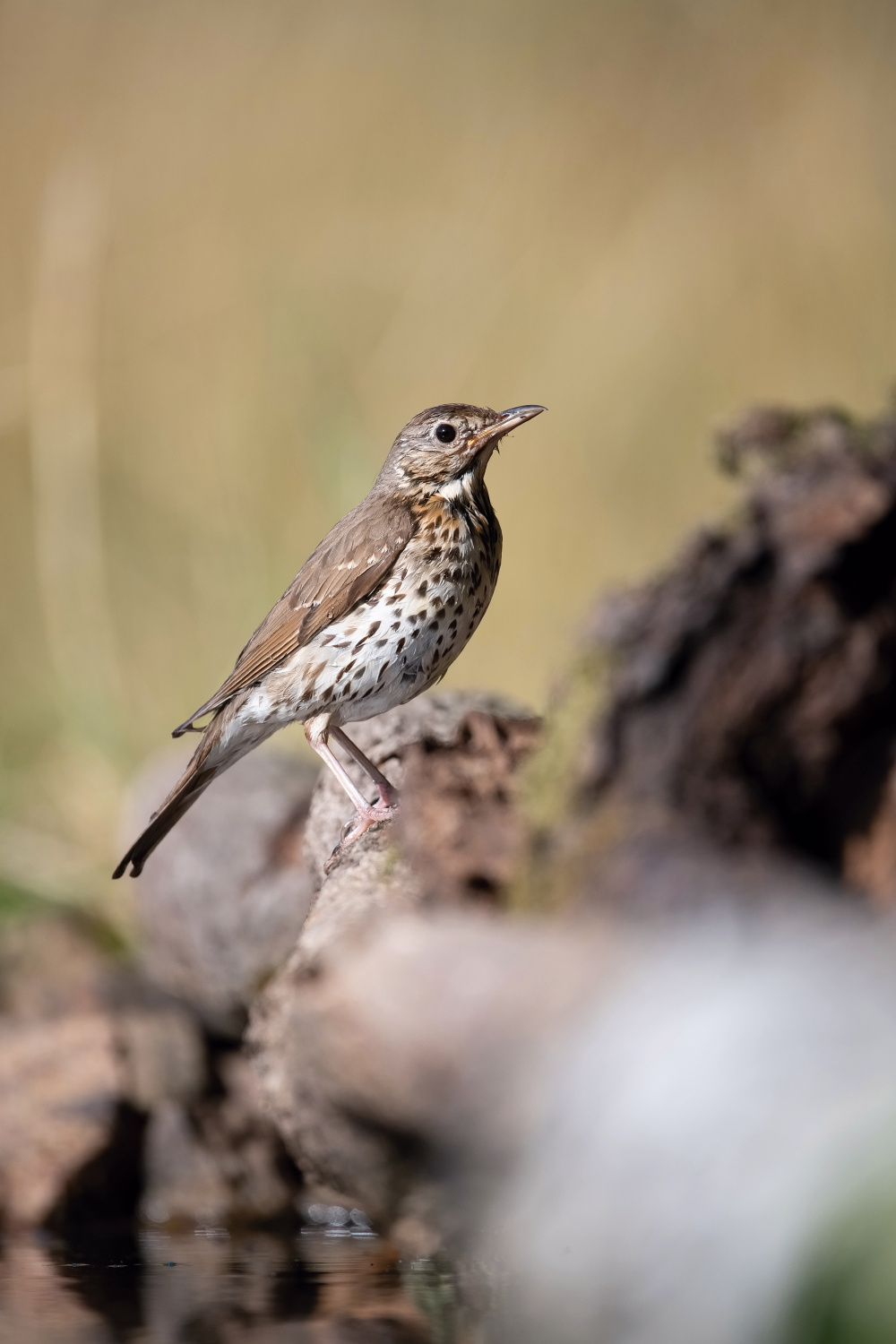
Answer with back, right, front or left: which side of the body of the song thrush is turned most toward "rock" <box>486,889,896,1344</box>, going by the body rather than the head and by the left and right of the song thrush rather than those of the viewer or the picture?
right

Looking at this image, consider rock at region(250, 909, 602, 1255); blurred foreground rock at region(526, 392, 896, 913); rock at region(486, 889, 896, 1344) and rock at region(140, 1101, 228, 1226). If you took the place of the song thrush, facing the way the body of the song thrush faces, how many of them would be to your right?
3

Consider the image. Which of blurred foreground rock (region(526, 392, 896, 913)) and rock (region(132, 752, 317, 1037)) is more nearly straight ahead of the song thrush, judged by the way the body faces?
the blurred foreground rock

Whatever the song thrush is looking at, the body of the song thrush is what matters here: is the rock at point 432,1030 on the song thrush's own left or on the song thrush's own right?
on the song thrush's own right

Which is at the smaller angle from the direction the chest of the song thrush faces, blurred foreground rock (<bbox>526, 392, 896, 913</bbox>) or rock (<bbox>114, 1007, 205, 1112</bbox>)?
the blurred foreground rock

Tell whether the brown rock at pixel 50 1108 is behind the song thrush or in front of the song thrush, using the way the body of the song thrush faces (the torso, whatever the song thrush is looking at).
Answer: behind

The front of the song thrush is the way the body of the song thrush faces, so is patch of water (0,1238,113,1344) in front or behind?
behind

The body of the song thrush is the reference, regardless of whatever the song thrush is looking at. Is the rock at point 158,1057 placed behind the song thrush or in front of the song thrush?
behind

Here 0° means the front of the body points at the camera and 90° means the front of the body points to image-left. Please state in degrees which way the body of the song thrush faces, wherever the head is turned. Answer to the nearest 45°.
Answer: approximately 270°

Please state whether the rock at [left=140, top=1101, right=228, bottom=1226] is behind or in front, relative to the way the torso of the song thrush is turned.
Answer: behind
